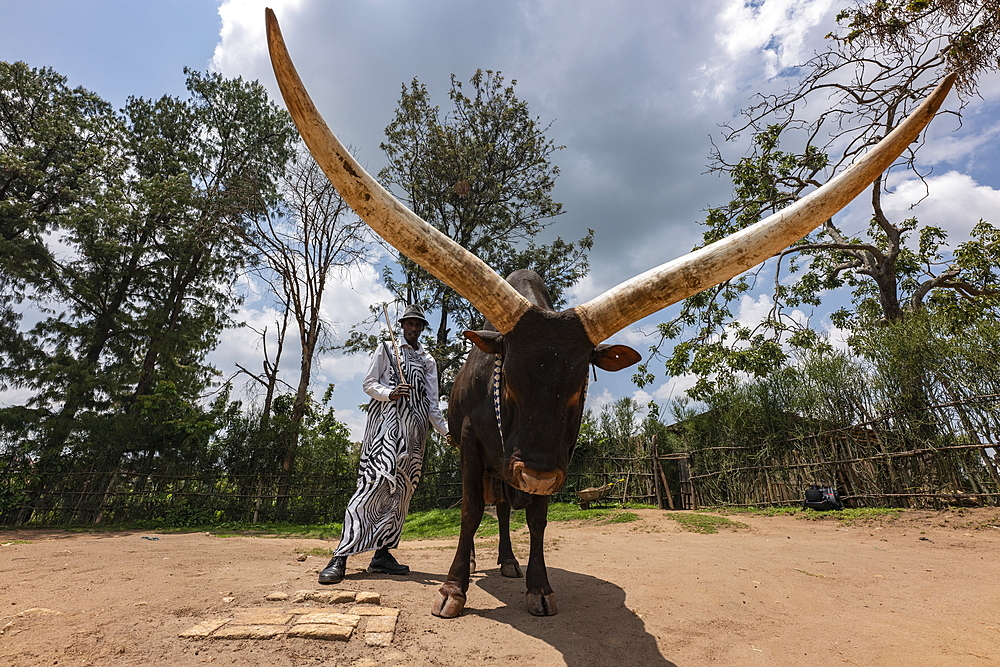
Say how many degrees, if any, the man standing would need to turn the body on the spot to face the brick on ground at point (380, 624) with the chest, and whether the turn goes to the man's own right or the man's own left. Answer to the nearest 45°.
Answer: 0° — they already face it

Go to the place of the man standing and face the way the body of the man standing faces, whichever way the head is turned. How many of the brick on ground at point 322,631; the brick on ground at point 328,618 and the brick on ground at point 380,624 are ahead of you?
3

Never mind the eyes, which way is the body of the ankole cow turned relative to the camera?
toward the camera

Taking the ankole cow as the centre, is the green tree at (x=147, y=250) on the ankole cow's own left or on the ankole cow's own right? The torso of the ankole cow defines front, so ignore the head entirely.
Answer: on the ankole cow's own right

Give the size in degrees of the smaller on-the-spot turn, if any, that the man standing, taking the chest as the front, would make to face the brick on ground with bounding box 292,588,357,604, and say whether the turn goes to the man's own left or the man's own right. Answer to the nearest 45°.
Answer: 0° — they already face it

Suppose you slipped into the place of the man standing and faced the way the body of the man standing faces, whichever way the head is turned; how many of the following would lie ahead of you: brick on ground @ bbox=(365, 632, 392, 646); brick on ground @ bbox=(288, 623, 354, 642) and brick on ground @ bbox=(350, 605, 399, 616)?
3

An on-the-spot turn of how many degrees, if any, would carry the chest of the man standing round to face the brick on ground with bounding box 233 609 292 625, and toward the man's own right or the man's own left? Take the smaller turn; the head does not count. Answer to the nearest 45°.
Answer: approximately 45° to the man's own right

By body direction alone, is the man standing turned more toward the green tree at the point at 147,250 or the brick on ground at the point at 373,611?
the brick on ground

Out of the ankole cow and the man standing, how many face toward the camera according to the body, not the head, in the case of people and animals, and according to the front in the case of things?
2

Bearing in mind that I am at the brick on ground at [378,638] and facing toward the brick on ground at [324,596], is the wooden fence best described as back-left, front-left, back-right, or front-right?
front-right

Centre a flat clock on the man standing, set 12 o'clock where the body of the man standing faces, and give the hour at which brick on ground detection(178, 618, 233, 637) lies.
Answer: The brick on ground is roughly at 1 o'clock from the man standing.

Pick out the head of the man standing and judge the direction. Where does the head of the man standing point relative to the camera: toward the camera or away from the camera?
toward the camera
